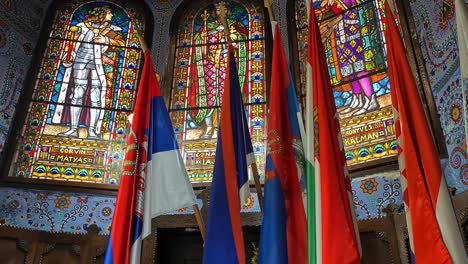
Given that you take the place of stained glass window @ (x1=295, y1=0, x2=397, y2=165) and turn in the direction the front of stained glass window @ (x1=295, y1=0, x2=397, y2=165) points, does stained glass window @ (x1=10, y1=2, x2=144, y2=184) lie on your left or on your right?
on your right

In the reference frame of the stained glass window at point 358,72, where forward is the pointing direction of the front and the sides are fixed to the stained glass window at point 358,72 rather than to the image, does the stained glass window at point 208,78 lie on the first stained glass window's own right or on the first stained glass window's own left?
on the first stained glass window's own right

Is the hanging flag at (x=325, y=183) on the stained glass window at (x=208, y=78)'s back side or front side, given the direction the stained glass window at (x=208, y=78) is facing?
on the front side

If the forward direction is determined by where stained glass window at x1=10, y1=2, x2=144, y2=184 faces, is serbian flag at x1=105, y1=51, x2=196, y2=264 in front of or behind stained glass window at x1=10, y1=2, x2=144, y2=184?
in front

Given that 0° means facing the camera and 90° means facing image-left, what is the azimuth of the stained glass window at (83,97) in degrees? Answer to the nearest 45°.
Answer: approximately 0°

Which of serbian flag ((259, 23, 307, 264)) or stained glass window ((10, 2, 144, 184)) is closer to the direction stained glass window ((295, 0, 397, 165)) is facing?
the serbian flag

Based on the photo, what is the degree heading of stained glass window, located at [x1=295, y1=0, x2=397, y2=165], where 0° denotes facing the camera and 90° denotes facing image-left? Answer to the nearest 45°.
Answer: approximately 0°
